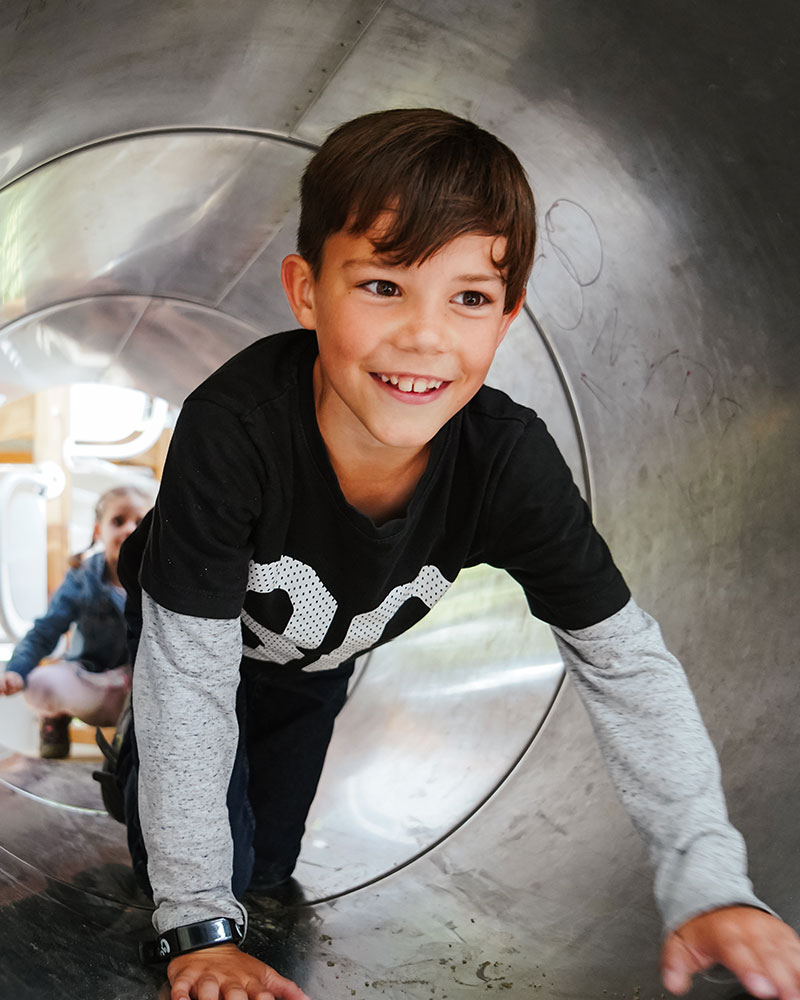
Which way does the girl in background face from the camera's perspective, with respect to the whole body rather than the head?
toward the camera

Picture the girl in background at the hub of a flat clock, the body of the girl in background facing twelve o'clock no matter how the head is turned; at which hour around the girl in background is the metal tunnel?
The metal tunnel is roughly at 11 o'clock from the girl in background.

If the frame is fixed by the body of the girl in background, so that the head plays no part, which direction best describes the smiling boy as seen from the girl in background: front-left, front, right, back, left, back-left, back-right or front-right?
front
